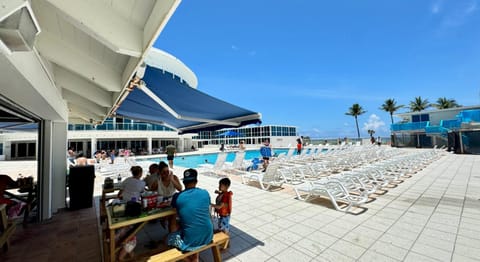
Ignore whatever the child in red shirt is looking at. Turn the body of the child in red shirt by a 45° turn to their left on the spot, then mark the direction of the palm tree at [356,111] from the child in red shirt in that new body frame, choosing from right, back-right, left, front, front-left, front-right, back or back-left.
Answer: back

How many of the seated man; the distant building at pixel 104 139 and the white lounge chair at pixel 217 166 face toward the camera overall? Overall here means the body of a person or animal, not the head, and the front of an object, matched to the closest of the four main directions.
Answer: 1

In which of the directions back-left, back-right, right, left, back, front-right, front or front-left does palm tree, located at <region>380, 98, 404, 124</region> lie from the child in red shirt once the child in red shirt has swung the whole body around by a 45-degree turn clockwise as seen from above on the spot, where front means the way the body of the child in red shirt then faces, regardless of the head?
right

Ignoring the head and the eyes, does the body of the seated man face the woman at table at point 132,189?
yes

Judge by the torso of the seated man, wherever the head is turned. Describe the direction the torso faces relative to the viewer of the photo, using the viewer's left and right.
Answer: facing away from the viewer and to the left of the viewer

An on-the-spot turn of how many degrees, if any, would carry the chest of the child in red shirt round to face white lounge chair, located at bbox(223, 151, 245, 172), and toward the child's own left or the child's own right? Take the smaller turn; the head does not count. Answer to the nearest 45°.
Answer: approximately 90° to the child's own right

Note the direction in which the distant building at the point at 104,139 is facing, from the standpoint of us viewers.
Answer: facing the viewer

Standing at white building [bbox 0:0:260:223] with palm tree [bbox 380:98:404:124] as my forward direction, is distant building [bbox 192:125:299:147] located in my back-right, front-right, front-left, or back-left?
front-left

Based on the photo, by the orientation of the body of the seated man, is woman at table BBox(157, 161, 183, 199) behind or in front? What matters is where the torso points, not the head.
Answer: in front

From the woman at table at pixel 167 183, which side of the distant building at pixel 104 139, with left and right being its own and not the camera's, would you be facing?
front

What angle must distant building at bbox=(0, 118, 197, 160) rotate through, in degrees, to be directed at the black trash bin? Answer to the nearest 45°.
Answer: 0° — it already faces it

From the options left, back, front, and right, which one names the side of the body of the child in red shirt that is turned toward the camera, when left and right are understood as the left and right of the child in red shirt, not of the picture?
left

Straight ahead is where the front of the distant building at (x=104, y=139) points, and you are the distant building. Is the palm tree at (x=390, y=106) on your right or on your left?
on your left

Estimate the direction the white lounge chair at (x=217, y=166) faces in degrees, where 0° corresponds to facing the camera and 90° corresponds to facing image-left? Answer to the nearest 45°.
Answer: approximately 90°
